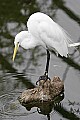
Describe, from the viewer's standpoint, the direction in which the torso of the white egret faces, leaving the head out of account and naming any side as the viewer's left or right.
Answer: facing to the left of the viewer
